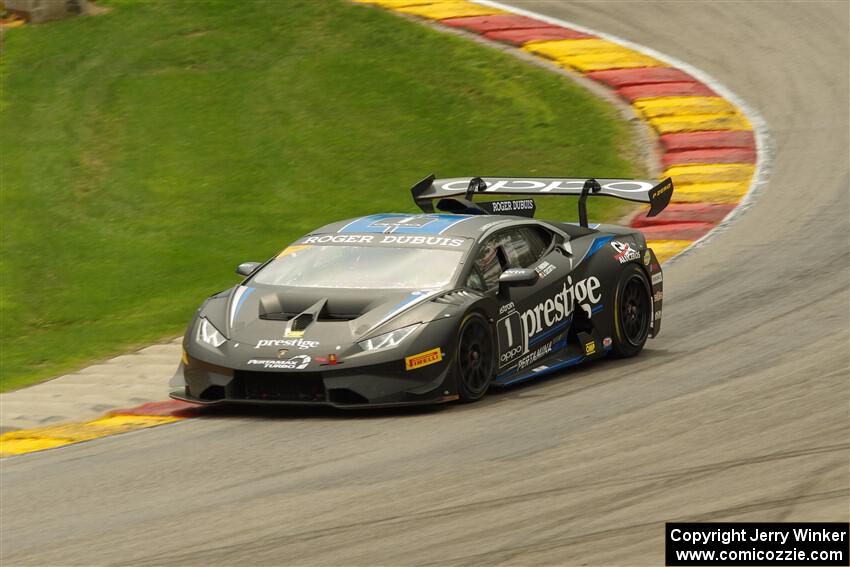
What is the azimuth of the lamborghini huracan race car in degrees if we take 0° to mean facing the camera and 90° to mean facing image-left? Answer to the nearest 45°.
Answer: approximately 45°

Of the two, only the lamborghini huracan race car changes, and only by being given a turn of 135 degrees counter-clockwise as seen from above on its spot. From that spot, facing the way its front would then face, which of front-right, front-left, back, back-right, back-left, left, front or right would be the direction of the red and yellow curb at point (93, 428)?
back
